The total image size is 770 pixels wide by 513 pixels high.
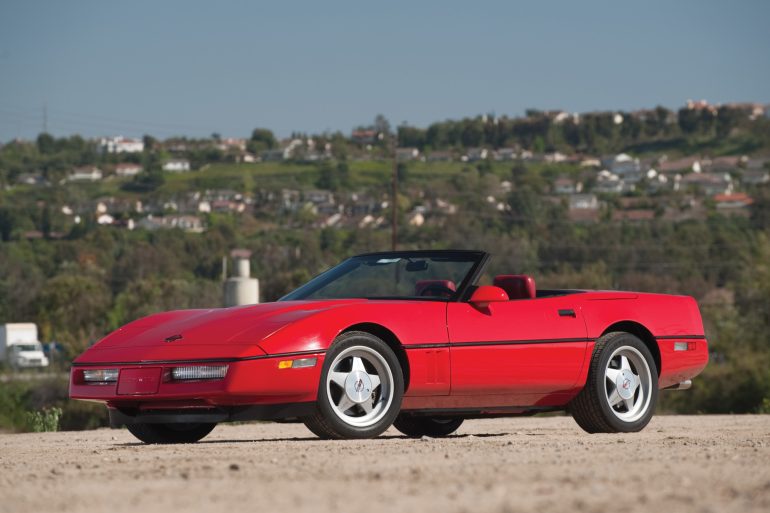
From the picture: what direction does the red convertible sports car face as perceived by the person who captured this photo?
facing the viewer and to the left of the viewer
